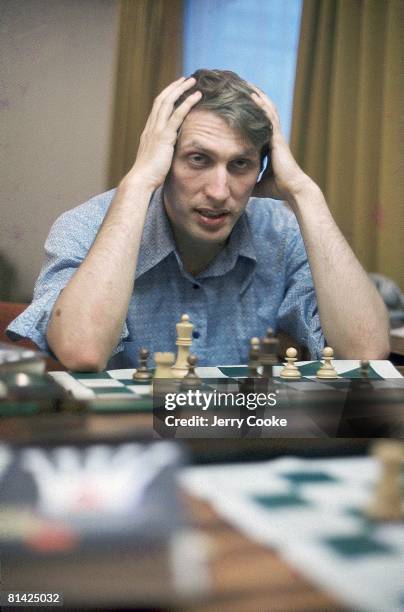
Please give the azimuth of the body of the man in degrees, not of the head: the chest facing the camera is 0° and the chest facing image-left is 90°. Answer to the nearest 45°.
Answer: approximately 0°
